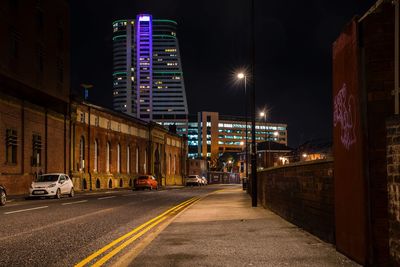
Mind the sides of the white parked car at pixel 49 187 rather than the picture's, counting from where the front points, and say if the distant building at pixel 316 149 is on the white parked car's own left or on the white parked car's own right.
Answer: on the white parked car's own left

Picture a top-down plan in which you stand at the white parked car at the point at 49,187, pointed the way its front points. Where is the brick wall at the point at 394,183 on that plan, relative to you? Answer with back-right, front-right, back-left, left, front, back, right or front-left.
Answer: front-left

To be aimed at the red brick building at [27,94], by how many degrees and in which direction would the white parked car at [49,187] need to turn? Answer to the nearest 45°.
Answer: approximately 135° to its right

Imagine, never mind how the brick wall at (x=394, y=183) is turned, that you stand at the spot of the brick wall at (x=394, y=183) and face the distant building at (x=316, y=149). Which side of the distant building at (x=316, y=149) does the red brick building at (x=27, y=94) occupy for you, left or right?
left

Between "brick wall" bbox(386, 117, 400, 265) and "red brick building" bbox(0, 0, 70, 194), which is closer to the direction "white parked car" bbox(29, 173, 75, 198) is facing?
the brick wall

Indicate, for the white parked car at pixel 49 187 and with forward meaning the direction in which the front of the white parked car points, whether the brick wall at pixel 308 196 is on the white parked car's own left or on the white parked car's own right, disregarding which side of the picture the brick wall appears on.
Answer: on the white parked car's own left

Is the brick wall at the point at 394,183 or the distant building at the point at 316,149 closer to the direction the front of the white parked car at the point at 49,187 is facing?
the brick wall

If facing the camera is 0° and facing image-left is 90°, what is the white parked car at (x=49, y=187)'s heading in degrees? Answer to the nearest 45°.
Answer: approximately 45°

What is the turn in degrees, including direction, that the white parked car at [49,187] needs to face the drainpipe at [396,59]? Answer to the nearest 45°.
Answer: approximately 45° to its left
